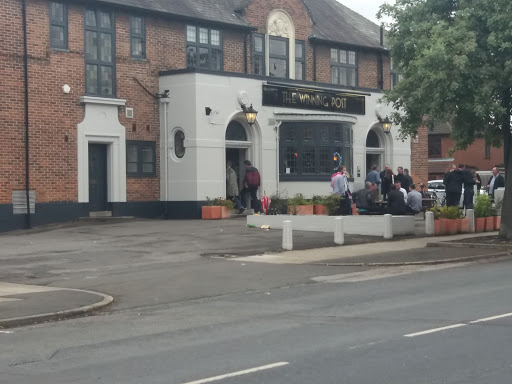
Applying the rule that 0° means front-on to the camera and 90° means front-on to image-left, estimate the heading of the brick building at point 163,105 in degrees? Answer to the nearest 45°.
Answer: approximately 315°

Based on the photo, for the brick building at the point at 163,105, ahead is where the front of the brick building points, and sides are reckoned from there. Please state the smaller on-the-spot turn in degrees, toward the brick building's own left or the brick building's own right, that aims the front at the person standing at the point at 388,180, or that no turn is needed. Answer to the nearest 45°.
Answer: approximately 45° to the brick building's own left
